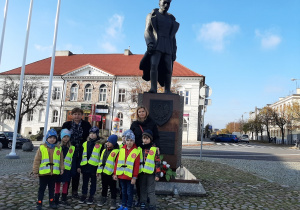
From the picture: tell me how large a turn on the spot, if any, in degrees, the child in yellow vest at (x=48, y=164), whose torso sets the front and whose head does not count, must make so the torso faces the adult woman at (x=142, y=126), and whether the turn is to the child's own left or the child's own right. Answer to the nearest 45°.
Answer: approximately 90° to the child's own left

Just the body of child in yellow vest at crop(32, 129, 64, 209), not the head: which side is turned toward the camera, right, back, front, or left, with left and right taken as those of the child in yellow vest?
front

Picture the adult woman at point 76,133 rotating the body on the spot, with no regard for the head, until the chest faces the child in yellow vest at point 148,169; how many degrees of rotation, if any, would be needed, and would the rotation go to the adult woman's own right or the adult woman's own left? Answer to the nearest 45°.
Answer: approximately 45° to the adult woman's own left

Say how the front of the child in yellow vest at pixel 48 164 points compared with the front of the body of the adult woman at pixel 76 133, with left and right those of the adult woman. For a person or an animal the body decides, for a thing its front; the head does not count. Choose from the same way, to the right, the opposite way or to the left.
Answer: the same way

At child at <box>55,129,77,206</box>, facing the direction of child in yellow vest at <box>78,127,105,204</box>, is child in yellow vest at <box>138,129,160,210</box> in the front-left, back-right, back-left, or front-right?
front-right

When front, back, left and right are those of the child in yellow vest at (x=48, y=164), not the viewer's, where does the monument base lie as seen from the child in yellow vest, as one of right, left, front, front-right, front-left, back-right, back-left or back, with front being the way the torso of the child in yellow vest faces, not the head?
left

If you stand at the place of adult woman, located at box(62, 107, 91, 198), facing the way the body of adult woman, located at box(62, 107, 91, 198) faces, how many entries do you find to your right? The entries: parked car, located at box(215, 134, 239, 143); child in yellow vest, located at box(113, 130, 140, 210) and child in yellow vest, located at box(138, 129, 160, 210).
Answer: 0
